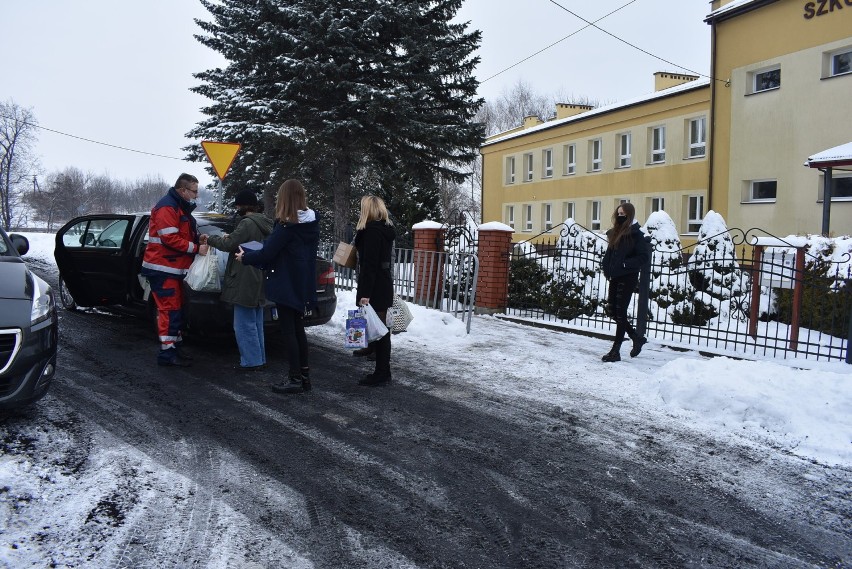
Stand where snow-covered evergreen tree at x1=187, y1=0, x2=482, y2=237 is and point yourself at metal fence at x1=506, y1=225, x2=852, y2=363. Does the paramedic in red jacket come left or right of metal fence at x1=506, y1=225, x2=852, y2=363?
right

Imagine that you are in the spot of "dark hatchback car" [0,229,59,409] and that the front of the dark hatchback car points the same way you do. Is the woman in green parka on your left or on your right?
on your left

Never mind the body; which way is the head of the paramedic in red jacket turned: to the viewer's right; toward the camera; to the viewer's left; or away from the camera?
to the viewer's right

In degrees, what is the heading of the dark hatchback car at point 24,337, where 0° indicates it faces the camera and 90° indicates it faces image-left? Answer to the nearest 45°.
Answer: approximately 315°

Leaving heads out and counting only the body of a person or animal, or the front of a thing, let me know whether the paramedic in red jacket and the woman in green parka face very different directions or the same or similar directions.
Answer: very different directions

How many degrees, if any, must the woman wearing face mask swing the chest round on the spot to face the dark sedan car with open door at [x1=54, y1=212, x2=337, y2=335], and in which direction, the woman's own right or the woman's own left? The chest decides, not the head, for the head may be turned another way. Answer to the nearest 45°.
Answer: approximately 45° to the woman's own right

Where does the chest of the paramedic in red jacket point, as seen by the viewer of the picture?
to the viewer's right

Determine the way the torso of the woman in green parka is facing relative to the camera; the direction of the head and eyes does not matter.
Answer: to the viewer's left
